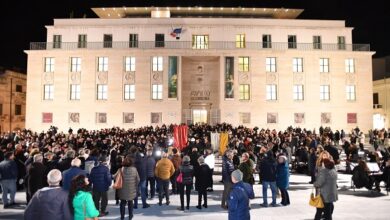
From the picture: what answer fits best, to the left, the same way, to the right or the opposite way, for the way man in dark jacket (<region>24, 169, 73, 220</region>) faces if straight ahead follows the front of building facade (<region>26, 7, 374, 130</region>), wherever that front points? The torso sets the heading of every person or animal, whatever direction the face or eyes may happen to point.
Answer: the opposite way

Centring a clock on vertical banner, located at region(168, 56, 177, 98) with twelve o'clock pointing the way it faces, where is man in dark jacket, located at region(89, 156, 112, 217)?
The man in dark jacket is roughly at 12 o'clock from the vertical banner.

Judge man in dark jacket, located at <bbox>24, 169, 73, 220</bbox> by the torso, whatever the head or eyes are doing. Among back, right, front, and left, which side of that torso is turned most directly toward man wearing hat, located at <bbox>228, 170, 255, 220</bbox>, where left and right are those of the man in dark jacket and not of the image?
right

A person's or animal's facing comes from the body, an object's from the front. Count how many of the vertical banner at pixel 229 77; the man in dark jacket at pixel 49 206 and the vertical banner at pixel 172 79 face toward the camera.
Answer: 2

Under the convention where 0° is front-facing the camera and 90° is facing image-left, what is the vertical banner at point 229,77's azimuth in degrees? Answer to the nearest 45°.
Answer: approximately 0°

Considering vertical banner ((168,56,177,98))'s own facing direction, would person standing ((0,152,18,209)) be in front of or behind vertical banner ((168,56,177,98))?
in front

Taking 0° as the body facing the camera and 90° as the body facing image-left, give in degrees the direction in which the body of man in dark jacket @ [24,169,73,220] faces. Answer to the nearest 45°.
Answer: approximately 180°

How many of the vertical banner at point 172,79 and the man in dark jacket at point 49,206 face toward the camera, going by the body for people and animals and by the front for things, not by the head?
1

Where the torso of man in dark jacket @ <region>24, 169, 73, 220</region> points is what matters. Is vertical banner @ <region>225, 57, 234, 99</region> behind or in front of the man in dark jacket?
in front

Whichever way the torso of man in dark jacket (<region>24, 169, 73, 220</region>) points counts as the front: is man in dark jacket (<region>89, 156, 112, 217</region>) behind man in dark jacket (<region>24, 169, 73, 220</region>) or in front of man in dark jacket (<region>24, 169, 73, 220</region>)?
in front

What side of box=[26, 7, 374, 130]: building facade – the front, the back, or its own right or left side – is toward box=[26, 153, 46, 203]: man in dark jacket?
front

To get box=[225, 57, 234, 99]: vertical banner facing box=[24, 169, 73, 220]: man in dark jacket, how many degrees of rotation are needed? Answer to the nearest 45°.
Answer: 0° — it already faces them

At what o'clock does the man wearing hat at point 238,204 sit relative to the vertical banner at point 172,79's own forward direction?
The man wearing hat is roughly at 12 o'clock from the vertical banner.
